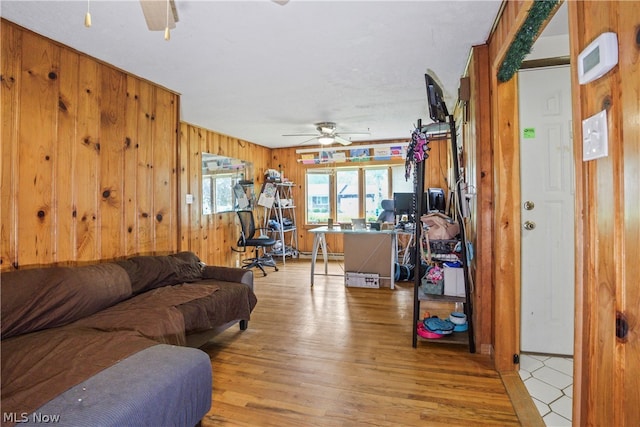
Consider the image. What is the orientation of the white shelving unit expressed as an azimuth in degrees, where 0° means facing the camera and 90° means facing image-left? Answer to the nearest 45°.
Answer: approximately 315°

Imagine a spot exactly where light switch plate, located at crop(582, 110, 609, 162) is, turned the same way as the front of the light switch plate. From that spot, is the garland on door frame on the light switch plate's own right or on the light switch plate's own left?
on the light switch plate's own right

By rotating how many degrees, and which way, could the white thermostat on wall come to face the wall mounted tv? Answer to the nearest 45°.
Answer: approximately 90° to its right

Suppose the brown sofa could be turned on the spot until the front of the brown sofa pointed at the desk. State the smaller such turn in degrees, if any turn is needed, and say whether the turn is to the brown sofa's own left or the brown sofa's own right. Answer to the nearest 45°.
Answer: approximately 90° to the brown sofa's own left

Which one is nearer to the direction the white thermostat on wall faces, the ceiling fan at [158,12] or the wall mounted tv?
the ceiling fan

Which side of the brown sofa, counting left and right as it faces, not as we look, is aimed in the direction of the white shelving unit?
left

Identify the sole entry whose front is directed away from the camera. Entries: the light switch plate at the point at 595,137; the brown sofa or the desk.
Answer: the desk

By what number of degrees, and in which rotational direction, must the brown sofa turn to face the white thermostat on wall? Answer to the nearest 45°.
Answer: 0° — it already faces it

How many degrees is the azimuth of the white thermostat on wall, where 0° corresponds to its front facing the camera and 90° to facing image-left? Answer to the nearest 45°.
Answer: approximately 45°

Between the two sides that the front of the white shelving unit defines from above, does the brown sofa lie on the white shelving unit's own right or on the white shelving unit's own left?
on the white shelving unit's own right
